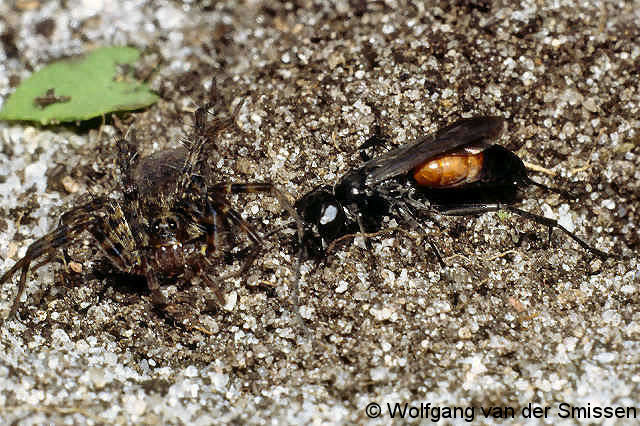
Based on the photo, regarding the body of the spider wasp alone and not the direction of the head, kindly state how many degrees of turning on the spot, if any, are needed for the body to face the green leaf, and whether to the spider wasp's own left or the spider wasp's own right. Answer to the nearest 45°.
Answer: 0° — it already faces it

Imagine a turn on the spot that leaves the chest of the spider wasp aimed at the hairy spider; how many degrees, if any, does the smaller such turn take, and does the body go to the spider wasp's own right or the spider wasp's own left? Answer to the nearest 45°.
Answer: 0° — it already faces it

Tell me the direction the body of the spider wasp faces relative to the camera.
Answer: to the viewer's left

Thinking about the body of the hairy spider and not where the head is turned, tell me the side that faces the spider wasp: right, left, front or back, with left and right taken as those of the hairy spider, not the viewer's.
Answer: left

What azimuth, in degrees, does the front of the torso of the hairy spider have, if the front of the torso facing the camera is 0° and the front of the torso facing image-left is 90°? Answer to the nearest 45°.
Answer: approximately 0°
